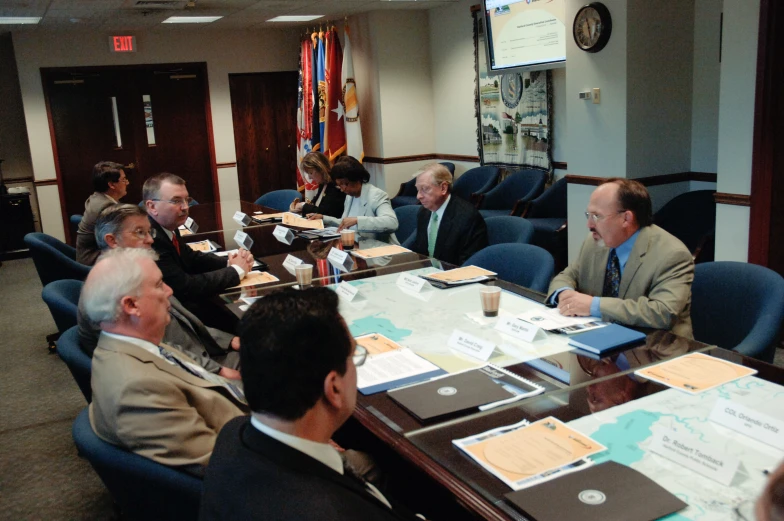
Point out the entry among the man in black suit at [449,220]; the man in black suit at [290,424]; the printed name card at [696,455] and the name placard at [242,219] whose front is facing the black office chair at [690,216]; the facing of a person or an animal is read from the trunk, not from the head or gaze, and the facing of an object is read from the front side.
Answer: the man in black suit at [290,424]

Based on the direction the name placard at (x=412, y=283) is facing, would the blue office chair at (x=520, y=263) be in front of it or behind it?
behind

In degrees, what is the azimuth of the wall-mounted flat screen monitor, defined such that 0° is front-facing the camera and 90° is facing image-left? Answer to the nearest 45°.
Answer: approximately 0°

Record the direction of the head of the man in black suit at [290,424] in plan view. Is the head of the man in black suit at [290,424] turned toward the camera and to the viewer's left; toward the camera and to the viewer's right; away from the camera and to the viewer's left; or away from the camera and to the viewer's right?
away from the camera and to the viewer's right

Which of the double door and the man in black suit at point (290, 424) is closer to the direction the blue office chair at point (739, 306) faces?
the man in black suit

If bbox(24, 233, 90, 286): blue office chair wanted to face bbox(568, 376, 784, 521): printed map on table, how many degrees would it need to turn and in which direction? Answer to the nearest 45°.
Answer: approximately 90° to its right
